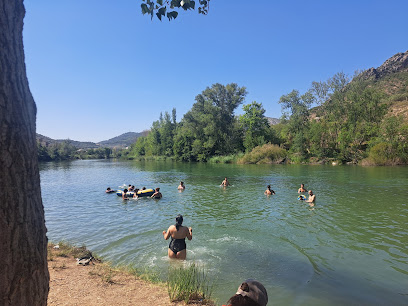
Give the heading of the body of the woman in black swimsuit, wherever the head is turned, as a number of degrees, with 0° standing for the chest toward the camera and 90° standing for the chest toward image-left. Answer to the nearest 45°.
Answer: approximately 180°

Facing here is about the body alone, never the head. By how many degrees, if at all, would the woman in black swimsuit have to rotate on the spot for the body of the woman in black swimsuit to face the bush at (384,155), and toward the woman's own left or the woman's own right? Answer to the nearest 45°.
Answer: approximately 45° to the woman's own right

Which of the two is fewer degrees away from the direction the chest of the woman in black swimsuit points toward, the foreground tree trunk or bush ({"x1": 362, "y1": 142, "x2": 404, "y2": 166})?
the bush

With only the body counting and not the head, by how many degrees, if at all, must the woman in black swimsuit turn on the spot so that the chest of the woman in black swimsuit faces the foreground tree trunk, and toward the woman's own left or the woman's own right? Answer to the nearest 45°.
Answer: approximately 180°

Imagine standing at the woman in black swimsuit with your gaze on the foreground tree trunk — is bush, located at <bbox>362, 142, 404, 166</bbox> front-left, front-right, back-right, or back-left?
back-left

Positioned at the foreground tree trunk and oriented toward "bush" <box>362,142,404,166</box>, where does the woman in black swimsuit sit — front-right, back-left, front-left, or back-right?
front-left
